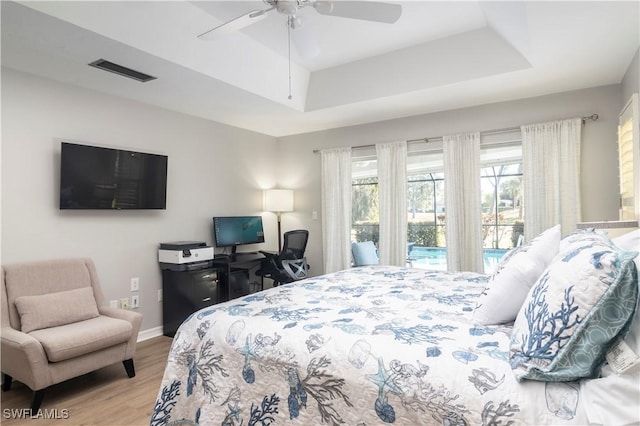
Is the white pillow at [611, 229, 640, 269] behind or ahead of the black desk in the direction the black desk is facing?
ahead

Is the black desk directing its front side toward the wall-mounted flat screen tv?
no

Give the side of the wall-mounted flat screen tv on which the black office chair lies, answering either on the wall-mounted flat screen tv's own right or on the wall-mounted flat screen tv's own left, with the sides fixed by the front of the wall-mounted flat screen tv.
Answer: on the wall-mounted flat screen tv's own left

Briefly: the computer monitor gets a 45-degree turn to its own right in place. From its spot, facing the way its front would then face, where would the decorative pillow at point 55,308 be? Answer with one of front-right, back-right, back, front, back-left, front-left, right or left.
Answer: front

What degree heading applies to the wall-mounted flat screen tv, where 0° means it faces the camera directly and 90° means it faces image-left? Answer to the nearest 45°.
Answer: approximately 315°

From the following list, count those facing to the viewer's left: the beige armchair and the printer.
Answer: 0

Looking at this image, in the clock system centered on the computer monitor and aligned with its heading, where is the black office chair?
The black office chair is roughly at 10 o'clock from the computer monitor.

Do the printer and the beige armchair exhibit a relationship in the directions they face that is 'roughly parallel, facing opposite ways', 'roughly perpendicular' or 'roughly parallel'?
roughly parallel

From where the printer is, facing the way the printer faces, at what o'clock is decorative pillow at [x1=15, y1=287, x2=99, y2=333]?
The decorative pillow is roughly at 3 o'clock from the printer.

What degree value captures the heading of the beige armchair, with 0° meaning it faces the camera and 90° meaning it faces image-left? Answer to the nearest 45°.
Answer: approximately 315°

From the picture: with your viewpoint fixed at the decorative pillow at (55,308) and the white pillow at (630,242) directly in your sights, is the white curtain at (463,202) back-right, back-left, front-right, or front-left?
front-left

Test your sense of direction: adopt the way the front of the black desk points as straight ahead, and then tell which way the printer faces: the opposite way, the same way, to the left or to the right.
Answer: the same way

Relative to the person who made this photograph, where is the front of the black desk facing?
facing the viewer and to the right of the viewer

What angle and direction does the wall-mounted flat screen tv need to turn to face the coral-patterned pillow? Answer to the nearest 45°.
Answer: approximately 45° to its right

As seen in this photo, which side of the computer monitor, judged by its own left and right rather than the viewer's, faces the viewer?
front

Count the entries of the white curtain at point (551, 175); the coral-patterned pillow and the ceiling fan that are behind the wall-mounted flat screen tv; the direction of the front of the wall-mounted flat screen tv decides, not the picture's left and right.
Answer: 0

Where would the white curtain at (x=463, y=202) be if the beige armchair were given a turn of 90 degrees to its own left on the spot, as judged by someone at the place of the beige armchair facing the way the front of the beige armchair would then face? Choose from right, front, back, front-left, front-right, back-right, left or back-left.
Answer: front-right
